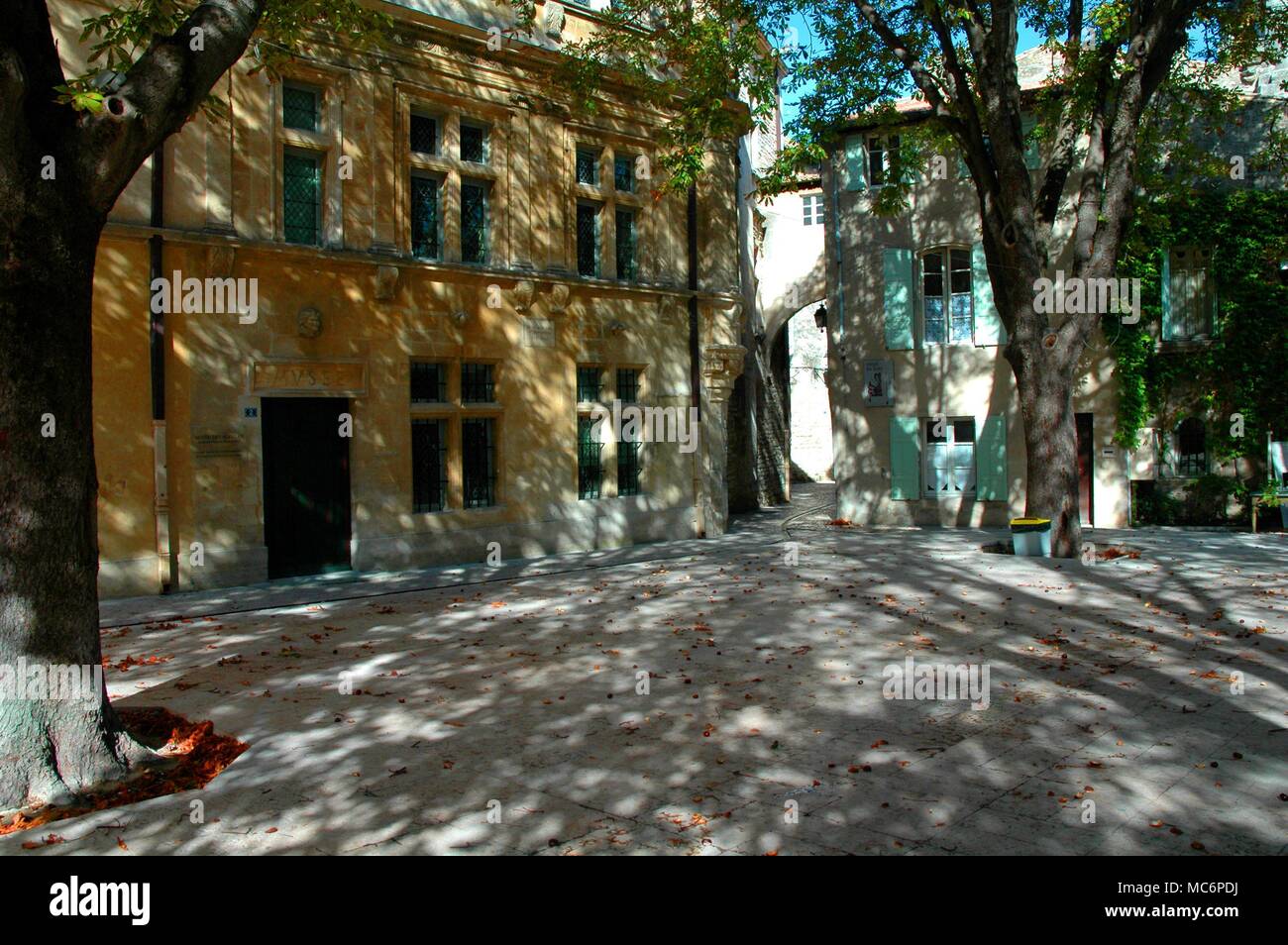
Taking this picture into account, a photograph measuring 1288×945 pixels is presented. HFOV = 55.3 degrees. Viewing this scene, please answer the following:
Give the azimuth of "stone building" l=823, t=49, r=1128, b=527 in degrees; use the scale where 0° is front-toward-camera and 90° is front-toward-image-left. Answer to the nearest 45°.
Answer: approximately 0°

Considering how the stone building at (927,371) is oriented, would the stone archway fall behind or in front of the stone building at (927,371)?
behind

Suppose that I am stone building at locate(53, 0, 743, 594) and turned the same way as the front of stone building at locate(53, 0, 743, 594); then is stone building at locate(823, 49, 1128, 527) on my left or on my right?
on my left

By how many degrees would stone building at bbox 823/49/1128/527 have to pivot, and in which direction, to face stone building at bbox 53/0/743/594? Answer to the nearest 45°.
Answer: approximately 45° to its right

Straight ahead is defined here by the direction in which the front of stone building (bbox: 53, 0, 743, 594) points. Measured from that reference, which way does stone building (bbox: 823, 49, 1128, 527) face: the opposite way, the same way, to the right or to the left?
to the right

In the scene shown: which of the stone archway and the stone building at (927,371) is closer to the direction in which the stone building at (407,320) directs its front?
the stone building

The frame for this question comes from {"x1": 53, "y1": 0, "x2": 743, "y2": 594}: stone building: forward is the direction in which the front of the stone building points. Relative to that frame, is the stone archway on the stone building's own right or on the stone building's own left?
on the stone building's own left

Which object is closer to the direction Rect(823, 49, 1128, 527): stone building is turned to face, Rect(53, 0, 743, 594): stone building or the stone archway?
the stone building
